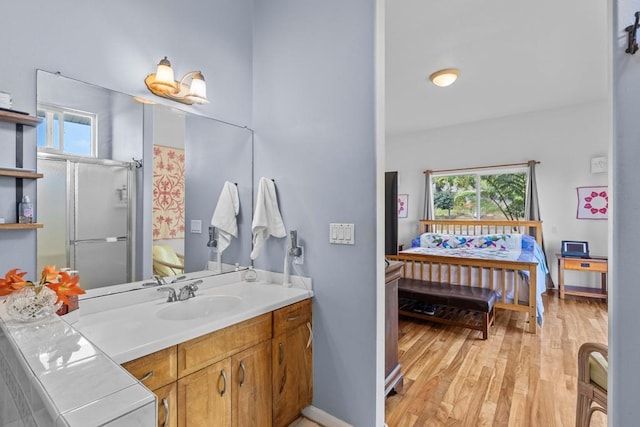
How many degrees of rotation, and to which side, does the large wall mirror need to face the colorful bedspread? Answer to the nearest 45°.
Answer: approximately 45° to its left

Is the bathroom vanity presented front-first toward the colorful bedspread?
no

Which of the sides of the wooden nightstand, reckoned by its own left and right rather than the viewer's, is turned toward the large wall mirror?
front

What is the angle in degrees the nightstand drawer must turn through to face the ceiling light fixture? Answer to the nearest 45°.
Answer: approximately 45° to its right

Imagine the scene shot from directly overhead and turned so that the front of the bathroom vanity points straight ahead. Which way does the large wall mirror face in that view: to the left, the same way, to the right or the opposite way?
the same way

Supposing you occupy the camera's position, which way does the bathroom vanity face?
facing the viewer and to the right of the viewer

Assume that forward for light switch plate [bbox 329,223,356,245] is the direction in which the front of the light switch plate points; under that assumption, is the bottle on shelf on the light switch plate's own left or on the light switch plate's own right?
on the light switch plate's own right

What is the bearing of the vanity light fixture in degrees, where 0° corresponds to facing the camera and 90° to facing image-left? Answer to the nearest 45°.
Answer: approximately 315°

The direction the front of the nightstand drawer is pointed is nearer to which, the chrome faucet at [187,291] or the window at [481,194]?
the chrome faucet

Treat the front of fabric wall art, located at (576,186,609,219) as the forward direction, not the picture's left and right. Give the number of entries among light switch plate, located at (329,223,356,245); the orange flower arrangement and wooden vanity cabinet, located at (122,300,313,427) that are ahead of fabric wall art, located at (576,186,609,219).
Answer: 3

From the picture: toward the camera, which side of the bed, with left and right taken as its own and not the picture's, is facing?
front

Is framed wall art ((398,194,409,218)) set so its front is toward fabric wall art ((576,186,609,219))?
no

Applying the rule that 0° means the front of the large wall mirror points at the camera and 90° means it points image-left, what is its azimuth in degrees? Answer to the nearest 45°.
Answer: approximately 315°

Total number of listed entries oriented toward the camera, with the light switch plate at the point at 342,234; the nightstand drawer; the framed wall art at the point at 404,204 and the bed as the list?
4
